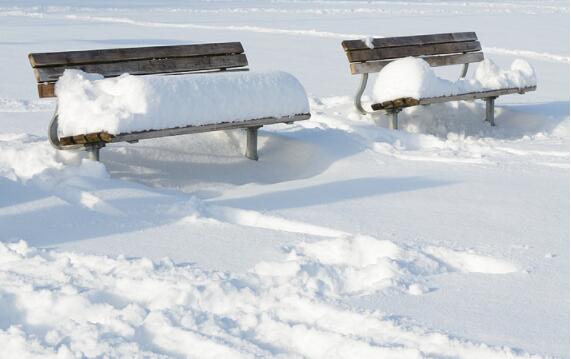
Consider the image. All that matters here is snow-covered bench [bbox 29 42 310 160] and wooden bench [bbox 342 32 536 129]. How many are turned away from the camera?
0

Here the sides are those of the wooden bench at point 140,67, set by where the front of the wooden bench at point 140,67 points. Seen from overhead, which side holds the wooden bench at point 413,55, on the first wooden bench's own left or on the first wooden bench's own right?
on the first wooden bench's own left

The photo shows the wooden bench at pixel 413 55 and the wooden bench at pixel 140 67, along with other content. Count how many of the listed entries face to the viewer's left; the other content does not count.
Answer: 0

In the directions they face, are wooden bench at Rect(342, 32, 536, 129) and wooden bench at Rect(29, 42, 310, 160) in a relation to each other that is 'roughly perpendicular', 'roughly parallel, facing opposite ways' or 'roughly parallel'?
roughly parallel

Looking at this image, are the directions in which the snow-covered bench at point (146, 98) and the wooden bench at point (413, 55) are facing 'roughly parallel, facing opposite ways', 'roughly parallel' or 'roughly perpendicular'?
roughly parallel

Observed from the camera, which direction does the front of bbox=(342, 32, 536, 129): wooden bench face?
facing the viewer and to the right of the viewer

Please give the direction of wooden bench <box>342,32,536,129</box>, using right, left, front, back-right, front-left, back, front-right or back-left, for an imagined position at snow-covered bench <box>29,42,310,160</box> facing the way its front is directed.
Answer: left

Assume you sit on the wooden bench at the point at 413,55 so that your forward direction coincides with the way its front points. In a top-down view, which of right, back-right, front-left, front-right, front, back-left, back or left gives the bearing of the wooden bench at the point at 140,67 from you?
right

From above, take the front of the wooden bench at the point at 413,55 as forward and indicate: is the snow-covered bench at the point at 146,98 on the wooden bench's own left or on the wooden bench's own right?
on the wooden bench's own right
